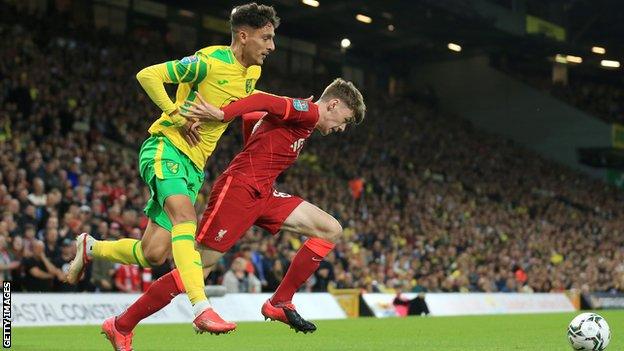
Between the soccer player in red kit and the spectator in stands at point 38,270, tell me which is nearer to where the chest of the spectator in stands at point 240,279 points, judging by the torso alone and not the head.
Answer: the soccer player in red kit

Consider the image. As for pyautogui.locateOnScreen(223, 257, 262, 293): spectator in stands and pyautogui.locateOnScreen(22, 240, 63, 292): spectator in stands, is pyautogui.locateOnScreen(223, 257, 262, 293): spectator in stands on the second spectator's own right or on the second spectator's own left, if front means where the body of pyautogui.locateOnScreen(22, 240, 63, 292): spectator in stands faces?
on the second spectator's own left

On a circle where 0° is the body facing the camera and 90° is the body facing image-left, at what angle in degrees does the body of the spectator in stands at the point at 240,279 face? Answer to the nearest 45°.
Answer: approximately 0°

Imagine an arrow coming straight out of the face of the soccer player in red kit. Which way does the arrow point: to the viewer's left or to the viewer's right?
to the viewer's right

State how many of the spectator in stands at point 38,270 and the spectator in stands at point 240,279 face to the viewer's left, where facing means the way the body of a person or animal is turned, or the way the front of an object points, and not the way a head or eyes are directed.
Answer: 0

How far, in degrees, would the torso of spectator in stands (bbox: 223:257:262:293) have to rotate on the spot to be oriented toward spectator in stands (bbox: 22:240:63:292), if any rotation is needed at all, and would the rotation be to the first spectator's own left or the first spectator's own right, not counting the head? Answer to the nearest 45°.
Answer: approximately 45° to the first spectator's own right

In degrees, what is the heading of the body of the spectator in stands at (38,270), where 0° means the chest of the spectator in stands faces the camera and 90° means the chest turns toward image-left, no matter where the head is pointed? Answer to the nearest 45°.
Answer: approximately 315°
